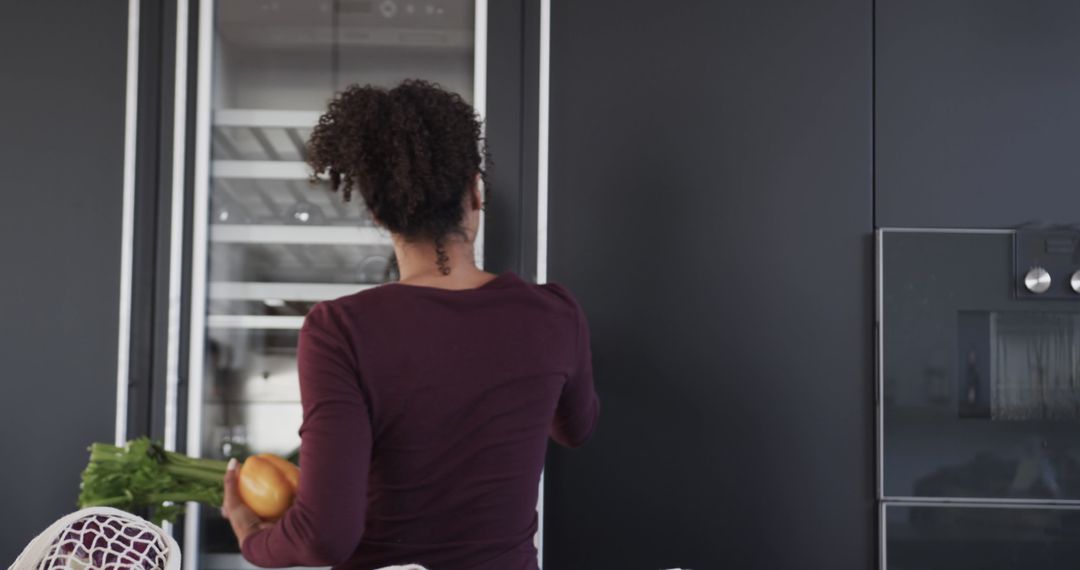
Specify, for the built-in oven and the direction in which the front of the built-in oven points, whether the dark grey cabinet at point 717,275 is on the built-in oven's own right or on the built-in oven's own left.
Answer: on the built-in oven's own right

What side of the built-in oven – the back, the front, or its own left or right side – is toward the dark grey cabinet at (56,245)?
right

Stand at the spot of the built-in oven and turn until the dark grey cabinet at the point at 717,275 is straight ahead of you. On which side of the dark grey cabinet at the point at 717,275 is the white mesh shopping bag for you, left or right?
left

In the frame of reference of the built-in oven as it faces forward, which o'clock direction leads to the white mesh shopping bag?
The white mesh shopping bag is roughly at 1 o'clock from the built-in oven.

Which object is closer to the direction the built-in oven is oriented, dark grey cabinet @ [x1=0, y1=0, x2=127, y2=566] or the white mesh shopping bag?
the white mesh shopping bag

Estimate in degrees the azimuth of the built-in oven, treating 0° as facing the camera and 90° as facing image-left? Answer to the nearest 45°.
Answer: approximately 0°
